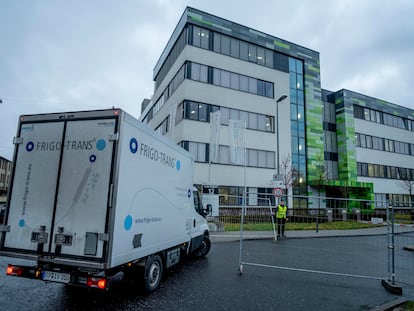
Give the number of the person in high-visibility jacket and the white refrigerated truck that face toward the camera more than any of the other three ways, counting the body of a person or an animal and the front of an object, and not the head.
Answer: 1

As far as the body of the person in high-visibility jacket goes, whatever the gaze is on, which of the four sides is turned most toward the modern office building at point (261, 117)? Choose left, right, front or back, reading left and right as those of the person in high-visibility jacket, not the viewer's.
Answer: back

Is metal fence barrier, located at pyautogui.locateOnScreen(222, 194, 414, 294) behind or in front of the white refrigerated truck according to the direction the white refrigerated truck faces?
in front

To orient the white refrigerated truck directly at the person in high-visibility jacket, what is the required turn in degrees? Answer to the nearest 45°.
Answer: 0° — it already faces them

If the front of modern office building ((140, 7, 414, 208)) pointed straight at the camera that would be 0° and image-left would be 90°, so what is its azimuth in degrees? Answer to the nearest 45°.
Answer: approximately 315°

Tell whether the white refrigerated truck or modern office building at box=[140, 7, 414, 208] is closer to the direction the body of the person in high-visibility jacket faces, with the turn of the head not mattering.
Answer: the white refrigerated truck

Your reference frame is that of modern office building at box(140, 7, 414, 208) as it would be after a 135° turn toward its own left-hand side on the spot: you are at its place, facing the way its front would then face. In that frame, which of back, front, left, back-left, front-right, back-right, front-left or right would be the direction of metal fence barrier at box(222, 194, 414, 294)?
back

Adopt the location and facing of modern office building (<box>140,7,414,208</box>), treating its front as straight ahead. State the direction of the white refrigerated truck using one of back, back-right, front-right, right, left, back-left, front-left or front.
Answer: front-right

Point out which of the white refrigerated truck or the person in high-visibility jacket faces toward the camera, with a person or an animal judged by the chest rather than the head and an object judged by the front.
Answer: the person in high-visibility jacket

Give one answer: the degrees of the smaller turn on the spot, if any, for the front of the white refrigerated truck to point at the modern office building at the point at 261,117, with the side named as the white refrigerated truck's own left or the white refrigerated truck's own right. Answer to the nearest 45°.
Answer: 0° — it already faces it

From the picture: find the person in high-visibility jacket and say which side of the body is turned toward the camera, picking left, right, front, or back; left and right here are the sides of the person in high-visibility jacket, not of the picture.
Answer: front

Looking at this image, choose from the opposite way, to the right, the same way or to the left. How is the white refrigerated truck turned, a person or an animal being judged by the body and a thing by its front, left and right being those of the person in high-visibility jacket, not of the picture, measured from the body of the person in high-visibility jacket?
the opposite way

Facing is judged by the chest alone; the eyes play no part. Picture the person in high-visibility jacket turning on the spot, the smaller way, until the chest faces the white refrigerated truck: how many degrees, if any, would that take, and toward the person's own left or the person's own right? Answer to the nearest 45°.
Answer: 0° — they already face it

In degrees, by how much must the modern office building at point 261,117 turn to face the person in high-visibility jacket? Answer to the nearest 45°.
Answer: approximately 45° to its right

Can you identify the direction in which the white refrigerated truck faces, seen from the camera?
facing away from the viewer and to the right of the viewer

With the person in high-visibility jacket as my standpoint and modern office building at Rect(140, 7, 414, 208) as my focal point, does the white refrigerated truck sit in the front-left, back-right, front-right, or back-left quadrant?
back-left
